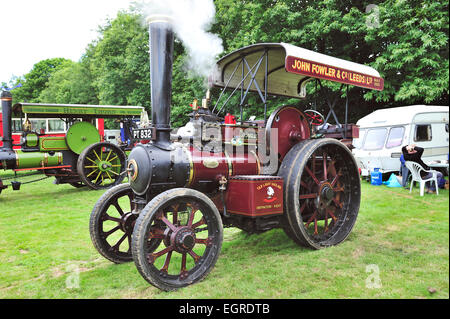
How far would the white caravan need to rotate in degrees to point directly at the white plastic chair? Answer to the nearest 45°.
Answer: approximately 45° to its left

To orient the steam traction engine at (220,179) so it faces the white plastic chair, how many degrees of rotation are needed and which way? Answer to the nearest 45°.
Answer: approximately 135° to its left

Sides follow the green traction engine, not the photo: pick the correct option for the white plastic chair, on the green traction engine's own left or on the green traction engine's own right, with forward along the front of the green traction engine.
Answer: on the green traction engine's own left

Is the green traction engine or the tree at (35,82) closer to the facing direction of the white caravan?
the green traction engine

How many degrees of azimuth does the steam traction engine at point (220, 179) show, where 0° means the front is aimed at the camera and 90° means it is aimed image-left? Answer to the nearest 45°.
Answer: approximately 45°

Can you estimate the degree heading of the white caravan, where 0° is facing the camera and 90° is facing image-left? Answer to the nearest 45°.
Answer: approximately 45°

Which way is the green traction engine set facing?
to the viewer's left

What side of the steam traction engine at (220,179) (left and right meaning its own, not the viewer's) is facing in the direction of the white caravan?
back

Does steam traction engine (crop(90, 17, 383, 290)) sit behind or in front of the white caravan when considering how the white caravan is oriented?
in front

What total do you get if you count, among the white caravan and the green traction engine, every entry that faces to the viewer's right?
0

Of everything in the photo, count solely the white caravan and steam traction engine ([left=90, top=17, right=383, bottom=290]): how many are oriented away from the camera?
0
